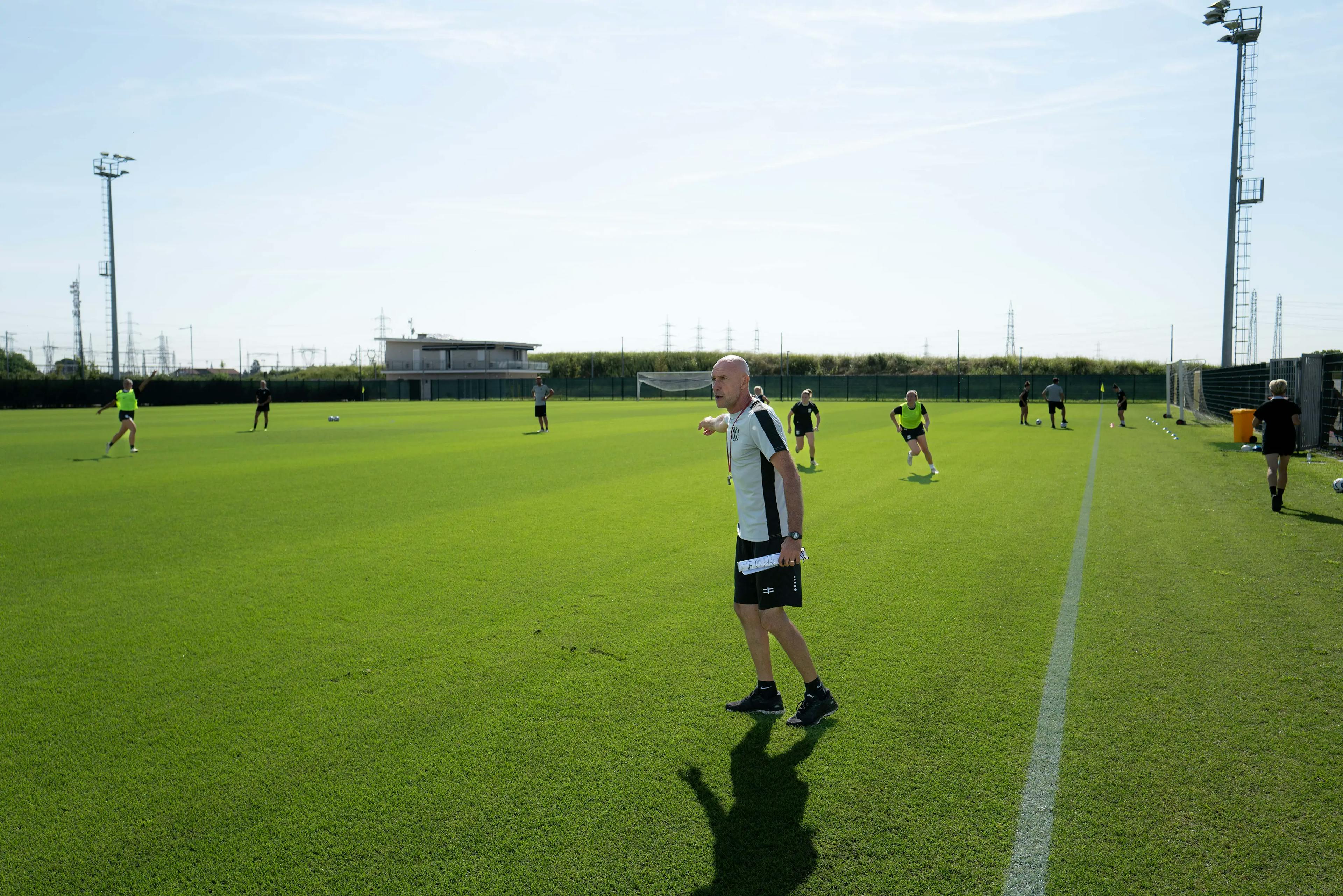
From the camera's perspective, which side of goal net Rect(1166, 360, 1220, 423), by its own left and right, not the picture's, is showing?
left

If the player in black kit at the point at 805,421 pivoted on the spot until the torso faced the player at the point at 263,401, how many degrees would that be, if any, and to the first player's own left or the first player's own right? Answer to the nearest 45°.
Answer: approximately 135° to the first player's own right

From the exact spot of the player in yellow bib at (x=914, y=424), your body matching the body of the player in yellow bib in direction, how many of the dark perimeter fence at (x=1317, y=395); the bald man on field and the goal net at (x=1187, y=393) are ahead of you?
1

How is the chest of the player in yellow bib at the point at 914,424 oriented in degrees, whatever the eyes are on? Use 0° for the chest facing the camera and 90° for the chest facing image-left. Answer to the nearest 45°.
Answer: approximately 0°

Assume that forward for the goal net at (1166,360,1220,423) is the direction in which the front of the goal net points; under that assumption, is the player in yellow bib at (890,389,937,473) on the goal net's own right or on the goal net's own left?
on the goal net's own left

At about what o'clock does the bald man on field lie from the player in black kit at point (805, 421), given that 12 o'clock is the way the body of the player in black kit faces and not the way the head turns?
The bald man on field is roughly at 12 o'clock from the player in black kit.

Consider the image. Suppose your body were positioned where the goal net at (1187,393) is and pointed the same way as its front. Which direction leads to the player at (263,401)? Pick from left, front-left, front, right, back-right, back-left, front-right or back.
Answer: front-left
